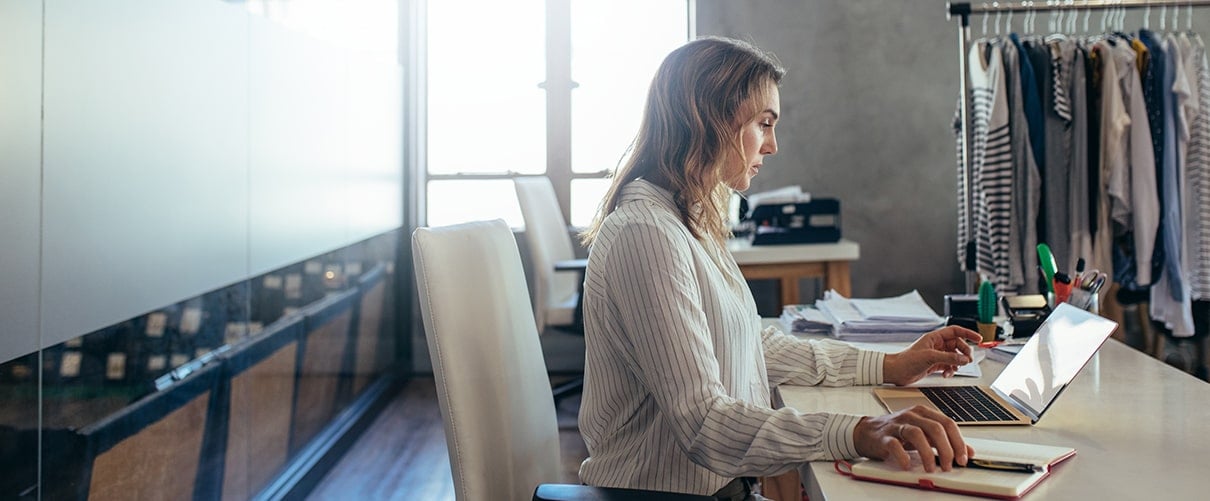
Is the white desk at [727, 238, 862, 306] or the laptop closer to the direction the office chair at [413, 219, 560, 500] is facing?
the laptop

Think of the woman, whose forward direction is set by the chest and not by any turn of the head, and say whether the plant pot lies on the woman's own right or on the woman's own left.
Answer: on the woman's own left

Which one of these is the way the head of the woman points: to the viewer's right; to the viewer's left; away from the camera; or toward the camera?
to the viewer's right

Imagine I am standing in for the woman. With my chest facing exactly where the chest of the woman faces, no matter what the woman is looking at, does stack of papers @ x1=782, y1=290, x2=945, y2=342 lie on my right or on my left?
on my left

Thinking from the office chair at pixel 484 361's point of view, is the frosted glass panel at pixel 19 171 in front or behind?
behind

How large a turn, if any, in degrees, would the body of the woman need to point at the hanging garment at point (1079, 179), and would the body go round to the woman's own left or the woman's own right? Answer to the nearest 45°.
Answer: approximately 45° to the woman's own left

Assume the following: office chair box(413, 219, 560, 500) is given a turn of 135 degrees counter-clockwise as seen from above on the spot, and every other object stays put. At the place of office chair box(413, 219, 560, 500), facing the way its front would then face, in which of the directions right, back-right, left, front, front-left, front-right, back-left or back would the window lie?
front

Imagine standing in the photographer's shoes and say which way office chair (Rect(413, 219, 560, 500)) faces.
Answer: facing the viewer and to the right of the viewer

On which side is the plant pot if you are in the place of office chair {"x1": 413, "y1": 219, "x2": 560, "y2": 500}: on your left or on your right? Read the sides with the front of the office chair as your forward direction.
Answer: on your left

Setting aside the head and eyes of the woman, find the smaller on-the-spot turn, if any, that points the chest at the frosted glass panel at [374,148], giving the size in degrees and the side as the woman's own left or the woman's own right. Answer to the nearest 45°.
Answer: approximately 135° to the woman's own left

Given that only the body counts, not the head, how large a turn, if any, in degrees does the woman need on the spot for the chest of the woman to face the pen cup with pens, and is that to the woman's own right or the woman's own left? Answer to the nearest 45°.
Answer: approximately 45° to the woman's own left

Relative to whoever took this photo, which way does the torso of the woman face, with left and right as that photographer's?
facing to the right of the viewer

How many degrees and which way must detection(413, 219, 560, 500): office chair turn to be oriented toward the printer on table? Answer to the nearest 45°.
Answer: approximately 90° to its left

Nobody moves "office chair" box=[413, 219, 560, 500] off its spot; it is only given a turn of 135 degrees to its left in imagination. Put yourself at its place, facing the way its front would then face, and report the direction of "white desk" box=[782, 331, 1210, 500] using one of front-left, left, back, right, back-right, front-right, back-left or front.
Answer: right

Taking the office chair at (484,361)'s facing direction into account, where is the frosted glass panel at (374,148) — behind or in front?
behind
